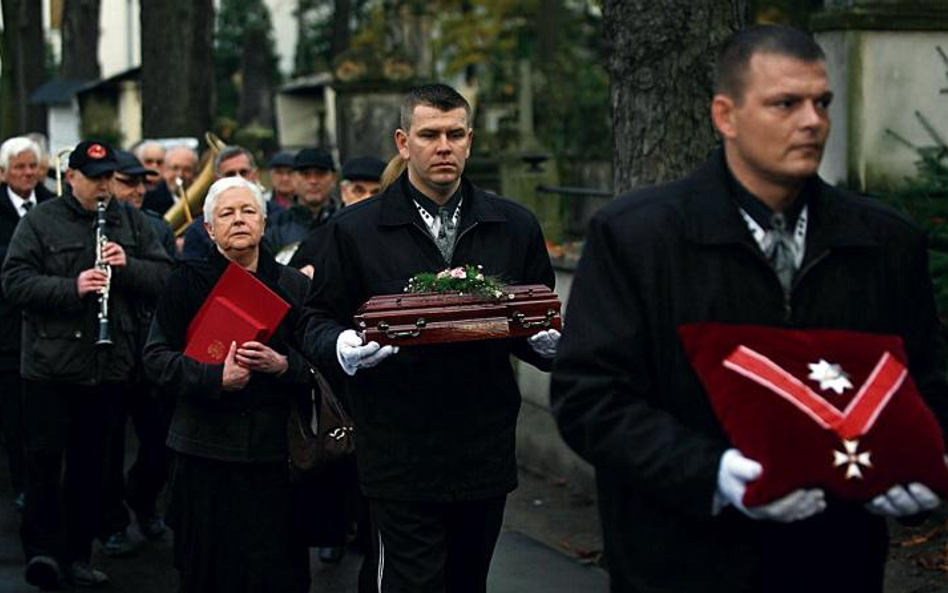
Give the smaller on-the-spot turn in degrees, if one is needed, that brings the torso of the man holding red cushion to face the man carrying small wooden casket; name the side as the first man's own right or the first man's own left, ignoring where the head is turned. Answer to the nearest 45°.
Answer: approximately 180°

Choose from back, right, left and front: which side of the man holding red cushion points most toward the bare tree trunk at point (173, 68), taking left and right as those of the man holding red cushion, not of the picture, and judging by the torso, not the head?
back

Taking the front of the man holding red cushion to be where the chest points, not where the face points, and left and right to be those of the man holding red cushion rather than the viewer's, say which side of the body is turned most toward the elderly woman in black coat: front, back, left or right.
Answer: back

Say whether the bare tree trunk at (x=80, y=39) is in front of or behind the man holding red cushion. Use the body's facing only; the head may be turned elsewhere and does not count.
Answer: behind

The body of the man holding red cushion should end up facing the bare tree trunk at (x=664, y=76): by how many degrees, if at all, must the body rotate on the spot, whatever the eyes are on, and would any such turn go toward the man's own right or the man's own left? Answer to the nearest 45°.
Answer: approximately 135° to the man's own left

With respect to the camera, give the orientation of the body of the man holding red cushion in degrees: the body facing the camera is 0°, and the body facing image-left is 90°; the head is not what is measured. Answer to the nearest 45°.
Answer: approximately 315°

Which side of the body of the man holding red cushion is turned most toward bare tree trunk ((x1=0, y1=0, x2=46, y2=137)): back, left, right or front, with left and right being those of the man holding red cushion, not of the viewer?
back

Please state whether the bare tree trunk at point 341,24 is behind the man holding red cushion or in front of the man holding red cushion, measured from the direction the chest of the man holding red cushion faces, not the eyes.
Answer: behind
